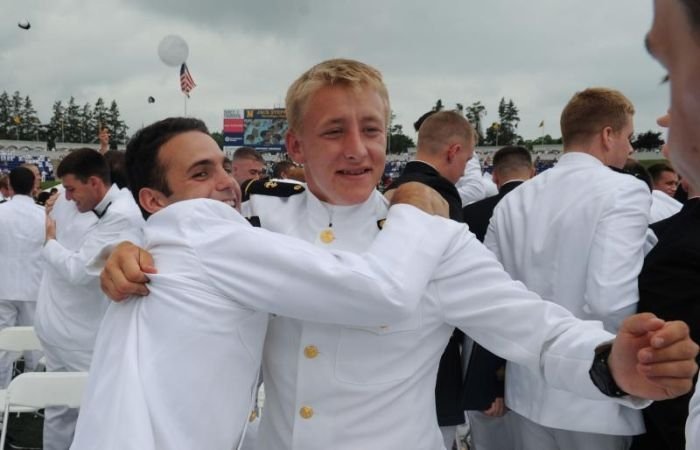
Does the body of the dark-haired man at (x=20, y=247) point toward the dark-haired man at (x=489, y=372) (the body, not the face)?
no

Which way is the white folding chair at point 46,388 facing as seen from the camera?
away from the camera

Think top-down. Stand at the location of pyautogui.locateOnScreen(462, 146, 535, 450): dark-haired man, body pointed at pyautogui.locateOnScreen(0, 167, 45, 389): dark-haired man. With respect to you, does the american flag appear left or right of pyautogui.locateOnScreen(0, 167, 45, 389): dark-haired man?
right

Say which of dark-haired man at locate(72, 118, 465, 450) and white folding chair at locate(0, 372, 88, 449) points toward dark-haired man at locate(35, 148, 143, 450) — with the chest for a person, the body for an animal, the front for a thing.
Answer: the white folding chair

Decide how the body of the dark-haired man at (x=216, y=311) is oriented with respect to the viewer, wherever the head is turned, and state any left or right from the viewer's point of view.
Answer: facing to the right of the viewer

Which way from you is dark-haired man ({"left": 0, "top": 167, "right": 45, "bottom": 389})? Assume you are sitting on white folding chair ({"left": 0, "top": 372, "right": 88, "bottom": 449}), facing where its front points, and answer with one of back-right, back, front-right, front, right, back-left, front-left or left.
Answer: front

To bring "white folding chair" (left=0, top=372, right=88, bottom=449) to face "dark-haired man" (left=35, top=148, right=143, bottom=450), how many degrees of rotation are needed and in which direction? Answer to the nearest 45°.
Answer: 0° — it already faces them

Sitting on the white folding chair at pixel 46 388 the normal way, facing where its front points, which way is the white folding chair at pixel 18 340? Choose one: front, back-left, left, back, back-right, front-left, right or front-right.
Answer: front

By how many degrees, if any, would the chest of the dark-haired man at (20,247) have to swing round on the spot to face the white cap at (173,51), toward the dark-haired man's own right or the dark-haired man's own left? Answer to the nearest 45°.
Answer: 0° — they already face it

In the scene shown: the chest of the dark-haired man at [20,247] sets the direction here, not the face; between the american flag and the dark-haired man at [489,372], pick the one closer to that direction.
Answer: the american flag
